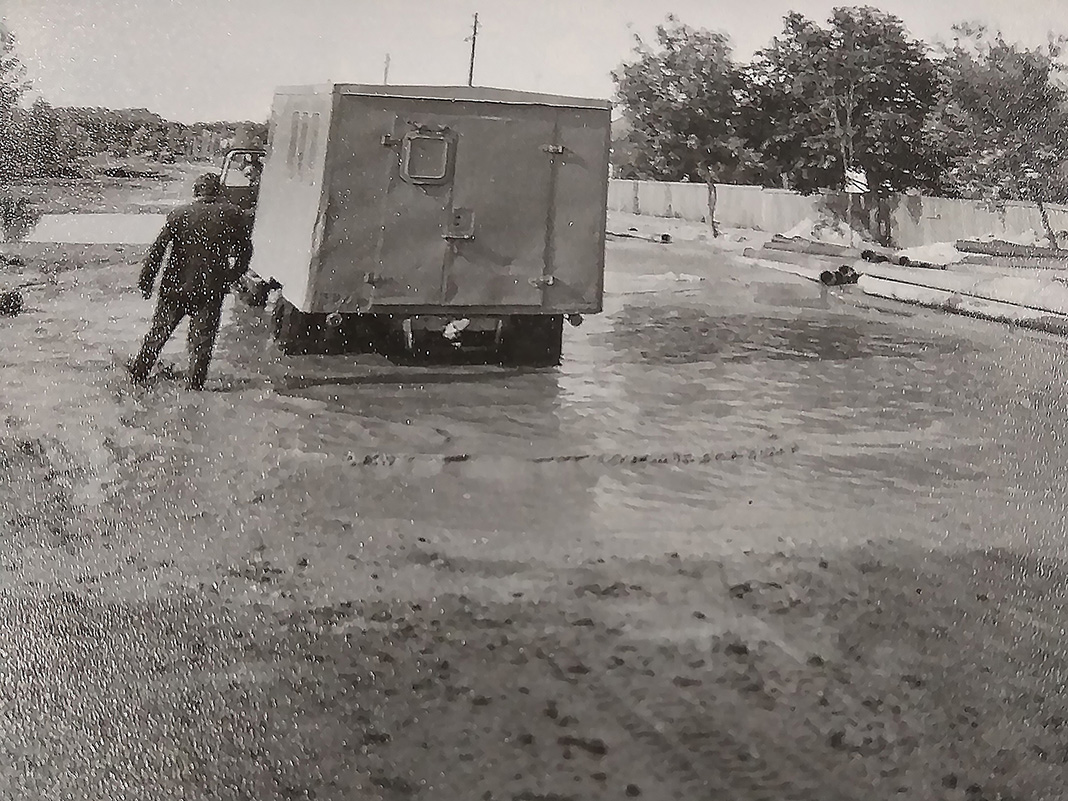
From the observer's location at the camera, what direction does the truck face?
facing away from the viewer and to the left of the viewer
